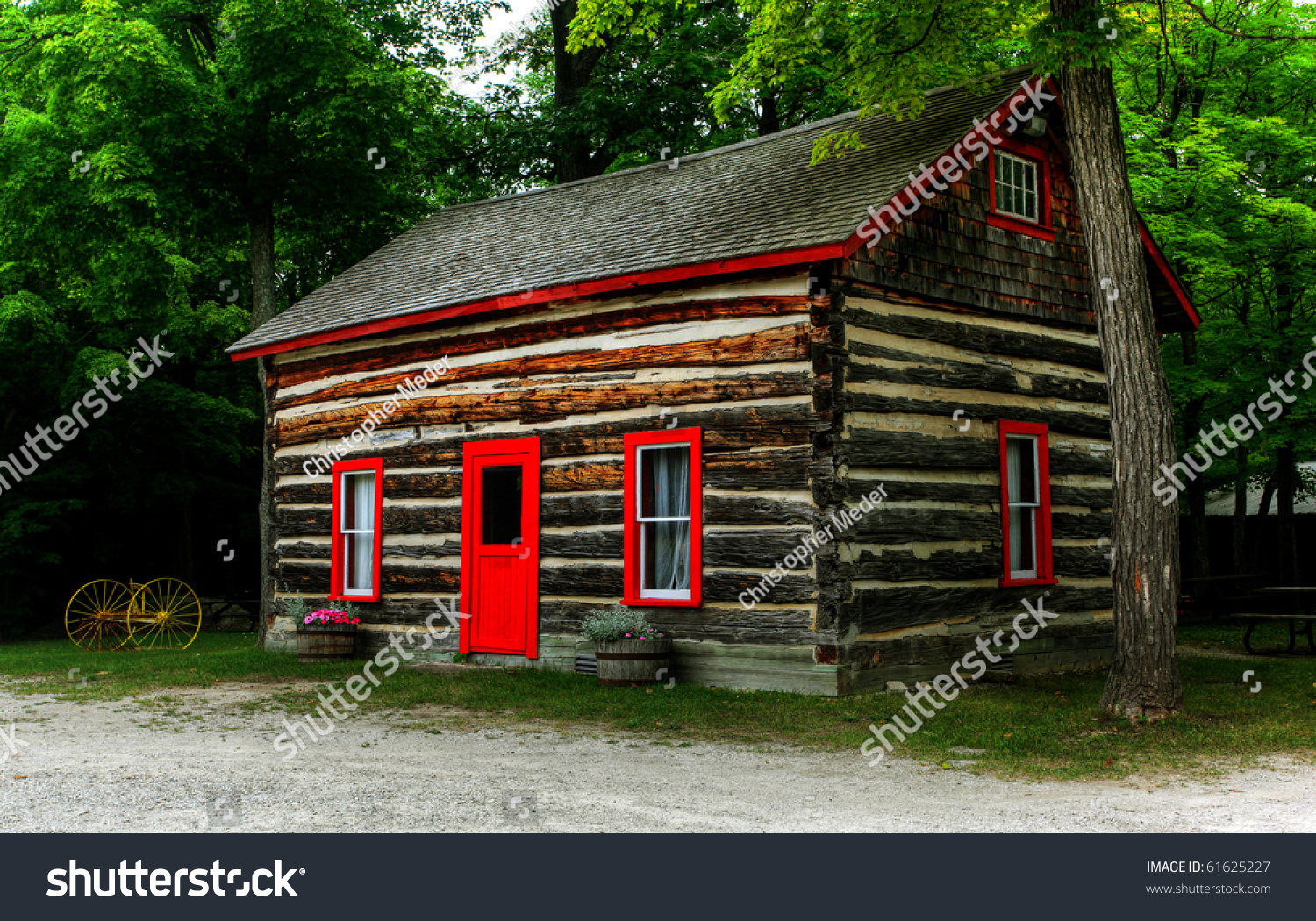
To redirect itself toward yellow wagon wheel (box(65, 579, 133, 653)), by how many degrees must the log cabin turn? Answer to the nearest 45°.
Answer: approximately 90° to its right

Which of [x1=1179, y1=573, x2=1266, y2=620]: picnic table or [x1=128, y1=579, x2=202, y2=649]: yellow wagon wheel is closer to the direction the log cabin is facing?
the yellow wagon wheel

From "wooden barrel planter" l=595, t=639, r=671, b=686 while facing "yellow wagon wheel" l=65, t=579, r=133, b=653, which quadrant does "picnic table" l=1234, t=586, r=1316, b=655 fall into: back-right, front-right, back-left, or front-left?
back-right

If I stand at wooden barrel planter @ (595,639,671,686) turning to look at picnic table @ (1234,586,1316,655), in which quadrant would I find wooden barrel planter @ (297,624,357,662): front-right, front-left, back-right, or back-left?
back-left

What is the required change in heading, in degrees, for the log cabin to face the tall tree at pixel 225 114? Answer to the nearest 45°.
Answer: approximately 90° to its right

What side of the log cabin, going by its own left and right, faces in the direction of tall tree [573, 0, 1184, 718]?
left

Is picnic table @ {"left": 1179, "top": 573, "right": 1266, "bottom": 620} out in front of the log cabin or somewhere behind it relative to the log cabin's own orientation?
behind

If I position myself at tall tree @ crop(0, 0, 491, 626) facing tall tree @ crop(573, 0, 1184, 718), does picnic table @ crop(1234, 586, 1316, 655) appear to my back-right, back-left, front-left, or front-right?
front-left

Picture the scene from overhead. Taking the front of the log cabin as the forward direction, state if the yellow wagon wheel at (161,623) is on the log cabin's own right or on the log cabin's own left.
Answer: on the log cabin's own right

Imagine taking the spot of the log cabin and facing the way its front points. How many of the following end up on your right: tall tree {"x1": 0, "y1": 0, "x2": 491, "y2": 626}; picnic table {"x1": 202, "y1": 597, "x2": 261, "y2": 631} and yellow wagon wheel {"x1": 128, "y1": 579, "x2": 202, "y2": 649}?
3

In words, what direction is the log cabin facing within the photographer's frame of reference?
facing the viewer and to the left of the viewer

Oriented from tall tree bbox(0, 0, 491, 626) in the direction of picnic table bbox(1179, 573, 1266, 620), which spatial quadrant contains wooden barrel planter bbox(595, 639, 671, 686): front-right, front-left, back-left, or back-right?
front-right

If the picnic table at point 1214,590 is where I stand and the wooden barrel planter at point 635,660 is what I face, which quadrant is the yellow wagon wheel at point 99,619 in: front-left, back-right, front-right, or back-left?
front-right
